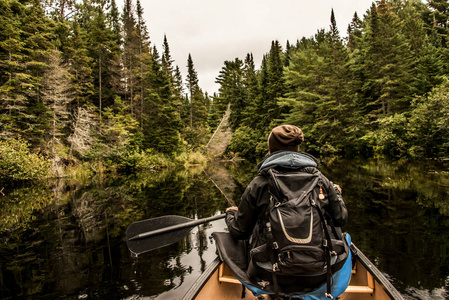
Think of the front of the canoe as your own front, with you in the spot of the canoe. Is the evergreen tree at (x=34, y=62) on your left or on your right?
on your left

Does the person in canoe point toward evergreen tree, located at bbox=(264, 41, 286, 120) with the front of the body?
yes

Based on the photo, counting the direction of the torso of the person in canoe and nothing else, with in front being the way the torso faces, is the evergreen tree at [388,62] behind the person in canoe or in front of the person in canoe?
in front

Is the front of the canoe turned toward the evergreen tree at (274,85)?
yes

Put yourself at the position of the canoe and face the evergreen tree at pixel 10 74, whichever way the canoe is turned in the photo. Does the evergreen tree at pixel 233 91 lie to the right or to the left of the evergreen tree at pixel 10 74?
right

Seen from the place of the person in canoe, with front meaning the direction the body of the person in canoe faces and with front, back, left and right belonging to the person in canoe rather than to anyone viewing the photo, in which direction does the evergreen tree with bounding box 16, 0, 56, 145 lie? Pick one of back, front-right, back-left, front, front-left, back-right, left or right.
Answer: front-left

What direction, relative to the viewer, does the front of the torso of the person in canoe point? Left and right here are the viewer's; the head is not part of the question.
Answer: facing away from the viewer

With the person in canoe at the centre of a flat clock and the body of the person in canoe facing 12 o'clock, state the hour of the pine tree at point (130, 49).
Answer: The pine tree is roughly at 11 o'clock from the person in canoe.

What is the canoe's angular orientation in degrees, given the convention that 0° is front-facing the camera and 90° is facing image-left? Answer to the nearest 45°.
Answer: approximately 180°

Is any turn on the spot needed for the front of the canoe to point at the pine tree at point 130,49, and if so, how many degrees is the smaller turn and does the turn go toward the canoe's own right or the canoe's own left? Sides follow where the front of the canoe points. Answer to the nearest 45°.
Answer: approximately 45° to the canoe's own left

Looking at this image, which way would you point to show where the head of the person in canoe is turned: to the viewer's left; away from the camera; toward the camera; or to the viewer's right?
away from the camera
